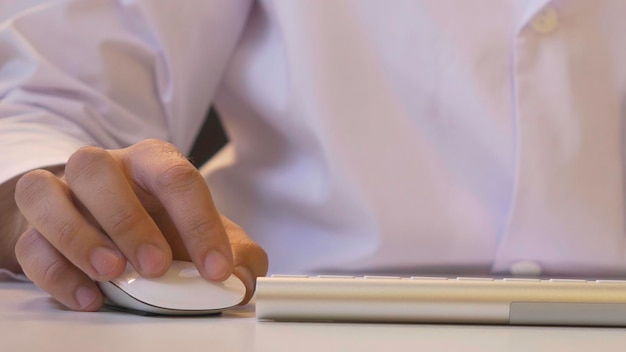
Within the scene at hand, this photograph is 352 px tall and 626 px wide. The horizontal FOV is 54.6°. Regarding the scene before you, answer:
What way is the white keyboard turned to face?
away from the camera
